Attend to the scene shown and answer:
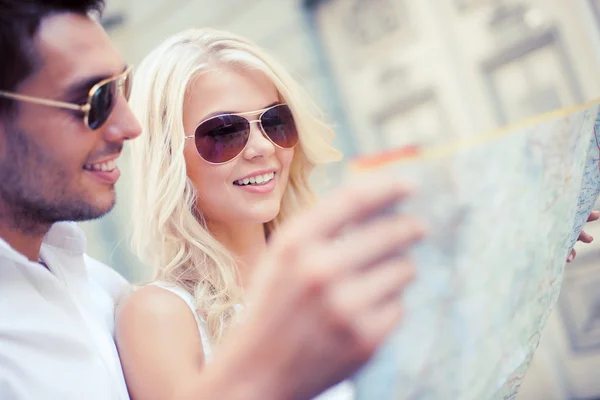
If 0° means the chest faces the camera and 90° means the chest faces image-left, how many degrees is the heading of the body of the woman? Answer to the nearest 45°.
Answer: approximately 315°

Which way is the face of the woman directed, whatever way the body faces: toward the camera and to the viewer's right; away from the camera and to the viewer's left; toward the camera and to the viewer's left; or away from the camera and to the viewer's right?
toward the camera and to the viewer's right
